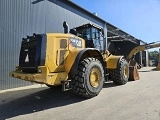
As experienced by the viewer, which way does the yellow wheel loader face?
facing away from the viewer and to the right of the viewer
